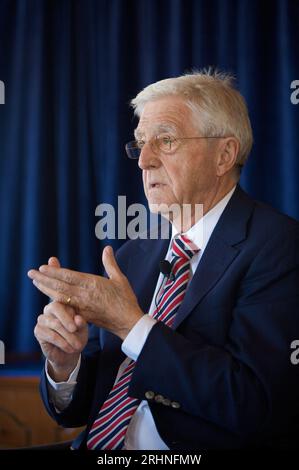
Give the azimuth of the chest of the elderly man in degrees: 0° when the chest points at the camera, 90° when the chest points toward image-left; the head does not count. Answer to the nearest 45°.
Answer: approximately 45°

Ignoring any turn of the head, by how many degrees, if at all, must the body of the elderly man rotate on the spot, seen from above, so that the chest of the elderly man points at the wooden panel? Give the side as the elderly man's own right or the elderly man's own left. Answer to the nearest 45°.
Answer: approximately 90° to the elderly man's own right
